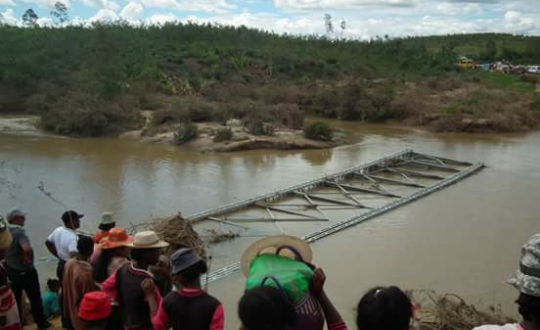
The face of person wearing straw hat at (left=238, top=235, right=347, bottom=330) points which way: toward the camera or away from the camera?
away from the camera

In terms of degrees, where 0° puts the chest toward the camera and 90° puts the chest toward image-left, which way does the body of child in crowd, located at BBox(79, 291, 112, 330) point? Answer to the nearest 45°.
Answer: approximately 180°

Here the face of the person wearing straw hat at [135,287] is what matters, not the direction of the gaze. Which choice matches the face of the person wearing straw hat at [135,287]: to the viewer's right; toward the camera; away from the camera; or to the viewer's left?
away from the camera

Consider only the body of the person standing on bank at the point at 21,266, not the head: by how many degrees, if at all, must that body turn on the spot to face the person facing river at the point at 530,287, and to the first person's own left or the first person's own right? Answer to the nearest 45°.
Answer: approximately 90° to the first person's own right

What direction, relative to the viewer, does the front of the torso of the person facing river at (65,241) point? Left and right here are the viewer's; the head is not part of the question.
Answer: facing away from the viewer and to the right of the viewer

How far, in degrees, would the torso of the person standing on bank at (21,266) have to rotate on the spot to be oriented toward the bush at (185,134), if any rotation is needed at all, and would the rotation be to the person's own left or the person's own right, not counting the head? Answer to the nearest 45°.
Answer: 0° — they already face it

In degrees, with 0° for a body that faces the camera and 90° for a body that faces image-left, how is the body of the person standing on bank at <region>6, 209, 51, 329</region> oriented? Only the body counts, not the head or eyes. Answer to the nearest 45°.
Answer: approximately 225°

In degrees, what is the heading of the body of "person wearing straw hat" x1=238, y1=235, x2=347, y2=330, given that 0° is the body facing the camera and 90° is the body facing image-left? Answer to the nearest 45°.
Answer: approximately 180°

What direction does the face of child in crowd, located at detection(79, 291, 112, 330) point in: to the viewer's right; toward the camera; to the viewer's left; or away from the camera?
away from the camera

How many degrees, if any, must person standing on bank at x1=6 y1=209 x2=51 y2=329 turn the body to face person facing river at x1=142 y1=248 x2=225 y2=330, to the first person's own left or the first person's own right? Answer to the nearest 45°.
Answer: approximately 135° to the first person's own right

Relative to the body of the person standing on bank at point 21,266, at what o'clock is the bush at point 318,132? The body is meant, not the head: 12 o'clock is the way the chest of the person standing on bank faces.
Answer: The bush is roughly at 12 o'clock from the person standing on bank.
